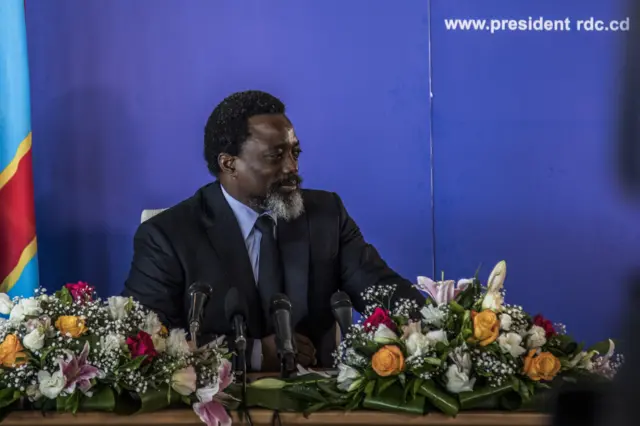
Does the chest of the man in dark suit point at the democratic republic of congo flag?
no

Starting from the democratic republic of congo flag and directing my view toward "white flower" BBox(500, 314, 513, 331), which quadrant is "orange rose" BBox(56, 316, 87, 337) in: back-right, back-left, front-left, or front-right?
front-right

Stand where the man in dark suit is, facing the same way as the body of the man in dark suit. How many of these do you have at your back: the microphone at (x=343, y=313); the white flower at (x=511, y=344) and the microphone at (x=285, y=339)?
0

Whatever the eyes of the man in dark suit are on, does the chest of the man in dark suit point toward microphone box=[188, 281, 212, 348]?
no

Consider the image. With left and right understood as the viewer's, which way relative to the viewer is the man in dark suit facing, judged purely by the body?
facing the viewer and to the right of the viewer

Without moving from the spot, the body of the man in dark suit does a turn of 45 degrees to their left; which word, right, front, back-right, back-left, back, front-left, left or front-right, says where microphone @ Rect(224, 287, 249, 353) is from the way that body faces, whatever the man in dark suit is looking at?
right

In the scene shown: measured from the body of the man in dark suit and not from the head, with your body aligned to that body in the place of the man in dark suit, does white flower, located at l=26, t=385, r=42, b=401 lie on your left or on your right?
on your right

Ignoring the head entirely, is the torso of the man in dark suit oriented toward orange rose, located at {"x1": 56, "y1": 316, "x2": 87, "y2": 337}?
no

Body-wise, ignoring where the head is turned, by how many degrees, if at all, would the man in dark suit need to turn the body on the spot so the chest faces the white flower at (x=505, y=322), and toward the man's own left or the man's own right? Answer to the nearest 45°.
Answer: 0° — they already face it

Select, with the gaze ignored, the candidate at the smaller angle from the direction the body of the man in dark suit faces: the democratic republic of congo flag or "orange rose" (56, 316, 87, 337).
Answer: the orange rose

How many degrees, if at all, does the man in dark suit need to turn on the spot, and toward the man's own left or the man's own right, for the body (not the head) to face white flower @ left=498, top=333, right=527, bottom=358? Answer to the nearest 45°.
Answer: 0° — they already face it

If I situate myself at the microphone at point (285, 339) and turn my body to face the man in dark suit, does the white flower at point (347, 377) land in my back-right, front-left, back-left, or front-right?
back-right

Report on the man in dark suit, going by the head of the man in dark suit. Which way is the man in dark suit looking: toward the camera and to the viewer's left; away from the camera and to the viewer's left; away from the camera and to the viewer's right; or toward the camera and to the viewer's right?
toward the camera and to the viewer's right
